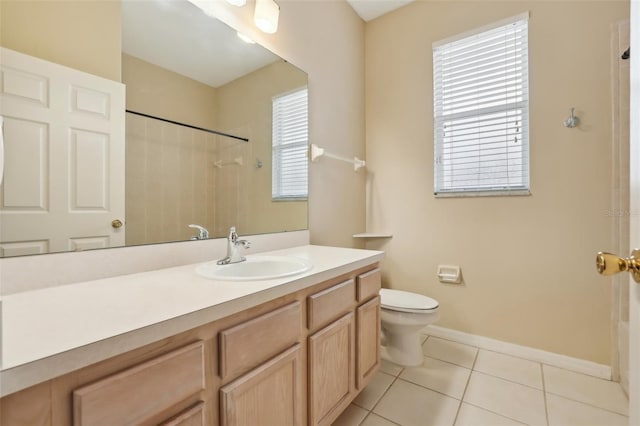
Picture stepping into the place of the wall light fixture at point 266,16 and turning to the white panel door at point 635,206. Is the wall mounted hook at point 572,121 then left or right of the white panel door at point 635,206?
left

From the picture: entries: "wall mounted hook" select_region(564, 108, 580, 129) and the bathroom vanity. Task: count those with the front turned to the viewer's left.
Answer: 0

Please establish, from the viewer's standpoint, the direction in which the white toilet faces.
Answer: facing the viewer and to the right of the viewer

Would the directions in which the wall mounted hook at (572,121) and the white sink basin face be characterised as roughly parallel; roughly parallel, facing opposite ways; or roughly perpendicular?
roughly perpendicular

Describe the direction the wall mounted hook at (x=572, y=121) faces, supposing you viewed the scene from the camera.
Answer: facing the viewer

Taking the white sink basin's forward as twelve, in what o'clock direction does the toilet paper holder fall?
The toilet paper holder is roughly at 10 o'clock from the white sink basin.

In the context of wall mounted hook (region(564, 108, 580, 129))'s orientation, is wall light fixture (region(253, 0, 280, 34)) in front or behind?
in front

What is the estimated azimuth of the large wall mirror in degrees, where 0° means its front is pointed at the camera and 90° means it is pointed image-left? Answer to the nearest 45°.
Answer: approximately 315°

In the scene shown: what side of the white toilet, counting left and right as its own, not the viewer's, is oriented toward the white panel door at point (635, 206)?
front

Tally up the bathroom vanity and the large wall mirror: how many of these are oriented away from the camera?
0

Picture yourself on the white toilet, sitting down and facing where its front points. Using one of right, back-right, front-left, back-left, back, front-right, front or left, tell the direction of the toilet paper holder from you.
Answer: left
